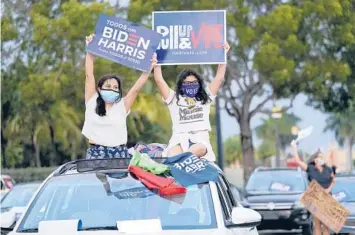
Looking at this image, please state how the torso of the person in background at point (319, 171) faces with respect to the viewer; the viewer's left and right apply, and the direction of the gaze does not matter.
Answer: facing the viewer

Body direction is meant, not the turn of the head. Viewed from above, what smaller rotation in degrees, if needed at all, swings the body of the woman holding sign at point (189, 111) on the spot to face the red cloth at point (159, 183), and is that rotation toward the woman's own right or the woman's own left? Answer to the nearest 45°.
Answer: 0° — they already face it

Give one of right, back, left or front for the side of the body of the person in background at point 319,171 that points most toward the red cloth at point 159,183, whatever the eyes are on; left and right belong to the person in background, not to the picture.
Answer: front

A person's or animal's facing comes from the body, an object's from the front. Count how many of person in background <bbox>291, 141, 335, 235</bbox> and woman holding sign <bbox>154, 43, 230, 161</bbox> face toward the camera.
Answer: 2

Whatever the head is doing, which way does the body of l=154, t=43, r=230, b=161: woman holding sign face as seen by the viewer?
toward the camera

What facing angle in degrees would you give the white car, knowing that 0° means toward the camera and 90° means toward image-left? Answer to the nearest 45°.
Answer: approximately 45°

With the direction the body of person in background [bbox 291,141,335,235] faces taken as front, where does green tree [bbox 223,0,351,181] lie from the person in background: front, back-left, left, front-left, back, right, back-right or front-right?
back
